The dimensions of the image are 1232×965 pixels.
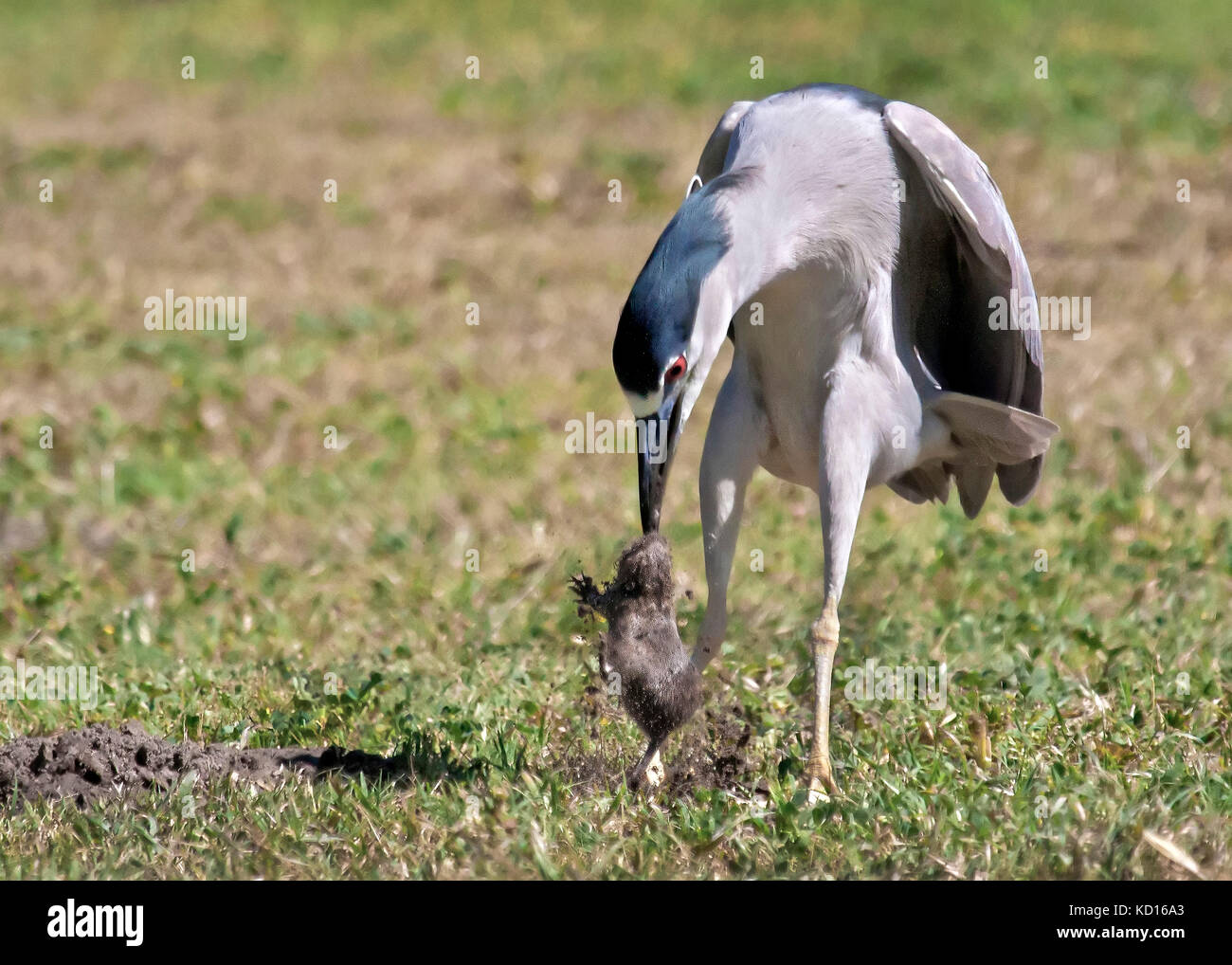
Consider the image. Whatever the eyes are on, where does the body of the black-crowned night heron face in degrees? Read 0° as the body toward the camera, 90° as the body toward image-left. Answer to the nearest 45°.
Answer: approximately 45°
